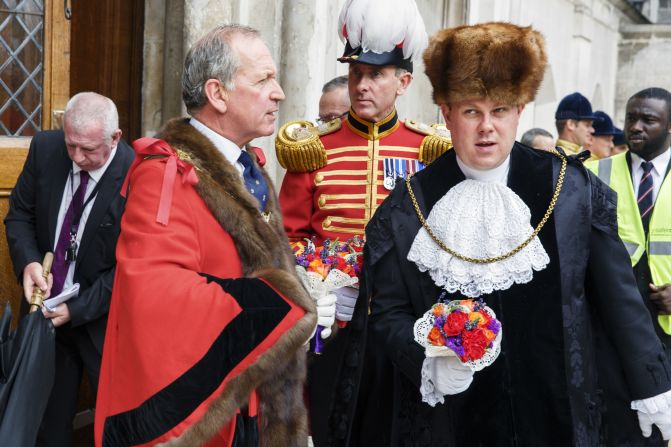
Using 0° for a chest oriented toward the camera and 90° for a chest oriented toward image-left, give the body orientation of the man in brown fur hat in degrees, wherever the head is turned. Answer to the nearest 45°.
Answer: approximately 0°

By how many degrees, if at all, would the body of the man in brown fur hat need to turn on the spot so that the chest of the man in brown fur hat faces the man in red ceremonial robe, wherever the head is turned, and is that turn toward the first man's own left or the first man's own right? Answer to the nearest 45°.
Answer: approximately 45° to the first man's own right

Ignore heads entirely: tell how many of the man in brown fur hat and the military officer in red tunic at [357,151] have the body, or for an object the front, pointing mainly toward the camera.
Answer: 2

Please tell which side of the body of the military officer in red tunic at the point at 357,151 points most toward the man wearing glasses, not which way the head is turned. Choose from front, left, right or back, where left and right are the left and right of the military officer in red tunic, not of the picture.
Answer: back

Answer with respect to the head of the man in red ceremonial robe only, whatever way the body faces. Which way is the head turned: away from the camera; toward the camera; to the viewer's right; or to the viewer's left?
to the viewer's right

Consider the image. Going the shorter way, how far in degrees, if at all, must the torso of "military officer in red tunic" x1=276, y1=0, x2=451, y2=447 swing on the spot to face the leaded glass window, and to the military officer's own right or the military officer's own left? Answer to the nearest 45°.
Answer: approximately 135° to the military officer's own right

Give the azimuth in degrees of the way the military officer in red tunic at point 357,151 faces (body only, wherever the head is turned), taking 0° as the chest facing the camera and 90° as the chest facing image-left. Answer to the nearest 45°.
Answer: approximately 0°

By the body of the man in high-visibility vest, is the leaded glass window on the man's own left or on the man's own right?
on the man's own right
